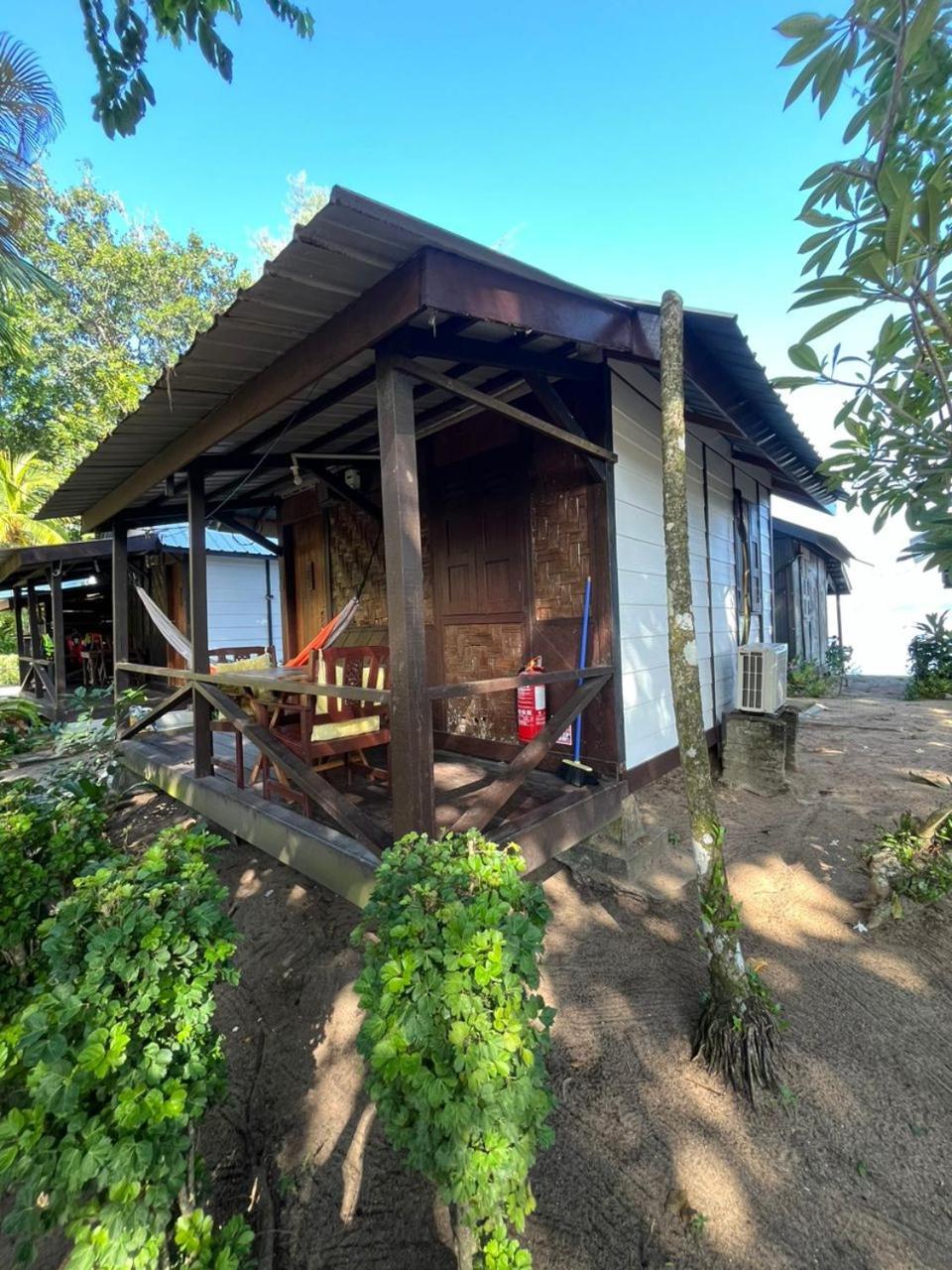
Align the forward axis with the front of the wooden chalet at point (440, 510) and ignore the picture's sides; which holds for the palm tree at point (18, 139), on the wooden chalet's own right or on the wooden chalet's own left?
on the wooden chalet's own right

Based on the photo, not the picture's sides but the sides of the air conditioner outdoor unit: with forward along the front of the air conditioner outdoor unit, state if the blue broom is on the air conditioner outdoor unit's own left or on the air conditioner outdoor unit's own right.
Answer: on the air conditioner outdoor unit's own right

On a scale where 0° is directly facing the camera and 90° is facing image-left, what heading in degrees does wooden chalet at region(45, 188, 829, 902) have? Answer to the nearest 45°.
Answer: approximately 45°

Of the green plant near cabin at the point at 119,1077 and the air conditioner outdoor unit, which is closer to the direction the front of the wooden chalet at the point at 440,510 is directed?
the green plant near cabin

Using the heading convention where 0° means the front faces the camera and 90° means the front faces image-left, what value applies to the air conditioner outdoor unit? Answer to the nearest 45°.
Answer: approximately 270°

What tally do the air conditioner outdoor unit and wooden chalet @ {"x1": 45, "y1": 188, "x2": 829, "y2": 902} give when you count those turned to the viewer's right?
1

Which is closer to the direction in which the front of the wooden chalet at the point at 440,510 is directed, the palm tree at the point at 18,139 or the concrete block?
the palm tree

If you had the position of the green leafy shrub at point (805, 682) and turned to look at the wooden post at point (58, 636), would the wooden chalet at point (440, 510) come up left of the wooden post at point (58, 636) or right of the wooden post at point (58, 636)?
left

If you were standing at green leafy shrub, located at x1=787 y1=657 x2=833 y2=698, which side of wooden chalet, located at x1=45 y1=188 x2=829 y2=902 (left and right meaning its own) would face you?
back

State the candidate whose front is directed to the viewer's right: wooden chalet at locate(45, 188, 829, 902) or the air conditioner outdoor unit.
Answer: the air conditioner outdoor unit

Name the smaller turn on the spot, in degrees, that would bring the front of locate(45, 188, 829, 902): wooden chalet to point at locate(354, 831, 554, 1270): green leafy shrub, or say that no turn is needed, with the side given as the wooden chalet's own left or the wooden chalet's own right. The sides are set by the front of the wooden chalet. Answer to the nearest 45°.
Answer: approximately 45° to the wooden chalet's own left

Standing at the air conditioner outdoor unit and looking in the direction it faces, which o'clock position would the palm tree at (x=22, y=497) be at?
The palm tree is roughly at 6 o'clock from the air conditioner outdoor unit.

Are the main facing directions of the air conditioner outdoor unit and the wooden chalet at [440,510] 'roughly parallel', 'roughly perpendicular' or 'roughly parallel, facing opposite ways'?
roughly perpendicular
